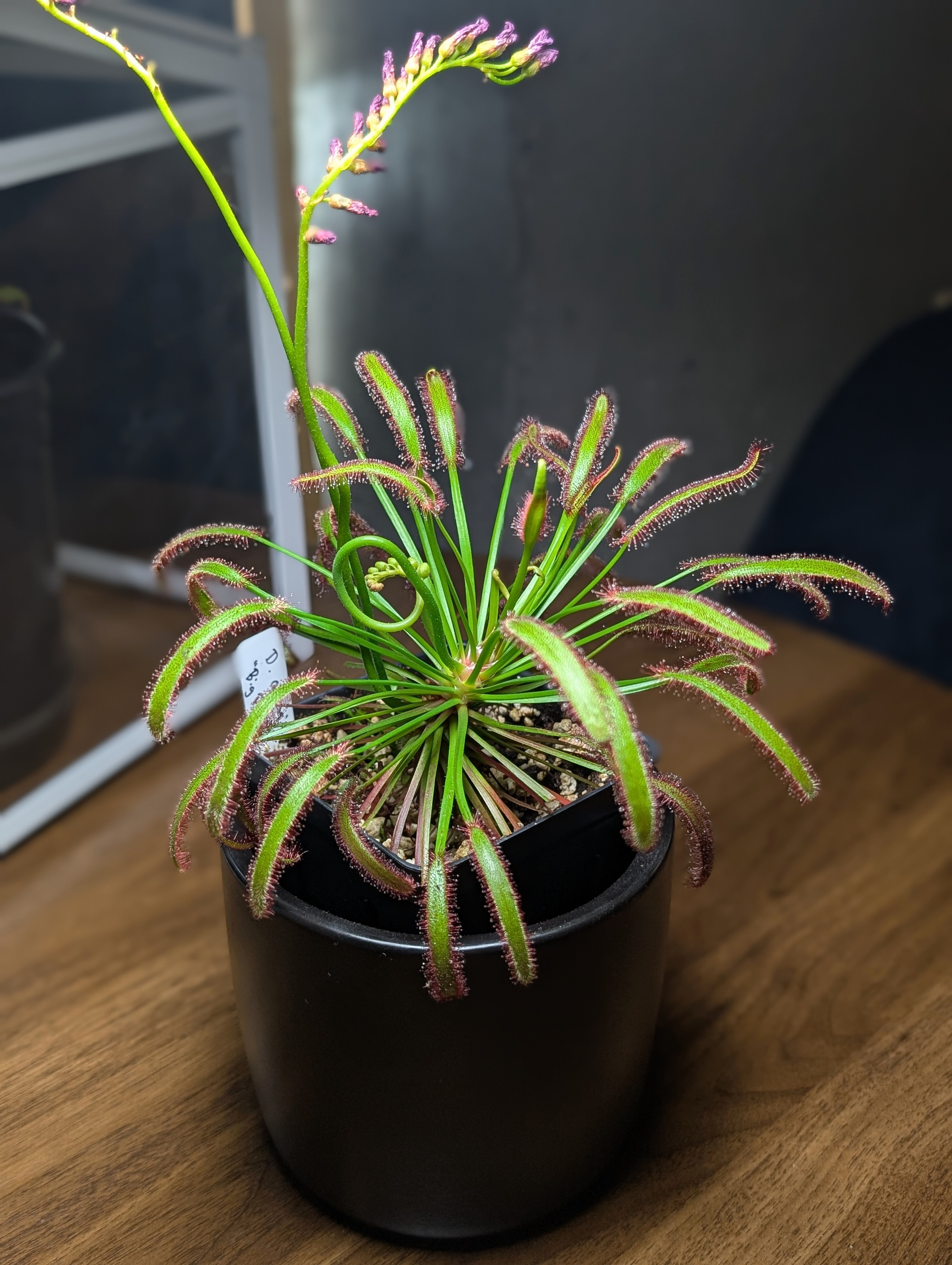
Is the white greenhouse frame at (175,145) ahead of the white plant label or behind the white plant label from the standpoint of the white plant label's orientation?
behind

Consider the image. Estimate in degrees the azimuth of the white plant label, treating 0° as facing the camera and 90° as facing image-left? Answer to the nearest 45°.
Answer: approximately 0°
